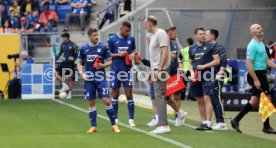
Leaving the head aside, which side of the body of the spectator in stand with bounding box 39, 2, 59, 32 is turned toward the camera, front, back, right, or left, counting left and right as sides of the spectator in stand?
front

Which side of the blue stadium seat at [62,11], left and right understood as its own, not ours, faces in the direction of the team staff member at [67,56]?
front

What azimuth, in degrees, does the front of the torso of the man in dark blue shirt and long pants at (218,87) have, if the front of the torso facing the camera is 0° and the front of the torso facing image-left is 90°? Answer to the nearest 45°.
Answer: approximately 90°

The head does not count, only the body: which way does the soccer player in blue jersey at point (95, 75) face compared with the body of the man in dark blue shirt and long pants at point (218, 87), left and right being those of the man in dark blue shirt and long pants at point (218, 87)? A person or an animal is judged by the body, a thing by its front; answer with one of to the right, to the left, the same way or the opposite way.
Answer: to the left

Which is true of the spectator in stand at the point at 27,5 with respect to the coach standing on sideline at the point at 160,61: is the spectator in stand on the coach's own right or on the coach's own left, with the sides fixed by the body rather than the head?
on the coach's own right

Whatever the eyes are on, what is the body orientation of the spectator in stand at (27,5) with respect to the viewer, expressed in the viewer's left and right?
facing the viewer

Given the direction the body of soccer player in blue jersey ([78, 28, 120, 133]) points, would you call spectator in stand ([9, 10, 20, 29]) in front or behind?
behind

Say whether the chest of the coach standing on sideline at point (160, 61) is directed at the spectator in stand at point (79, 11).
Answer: no

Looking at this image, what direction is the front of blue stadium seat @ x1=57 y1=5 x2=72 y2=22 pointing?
toward the camera

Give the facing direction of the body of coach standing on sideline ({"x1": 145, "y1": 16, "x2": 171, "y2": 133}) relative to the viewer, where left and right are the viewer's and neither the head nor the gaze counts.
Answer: facing to the left of the viewer

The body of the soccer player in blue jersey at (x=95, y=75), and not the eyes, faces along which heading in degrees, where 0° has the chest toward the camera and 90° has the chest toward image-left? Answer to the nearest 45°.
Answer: approximately 0°
